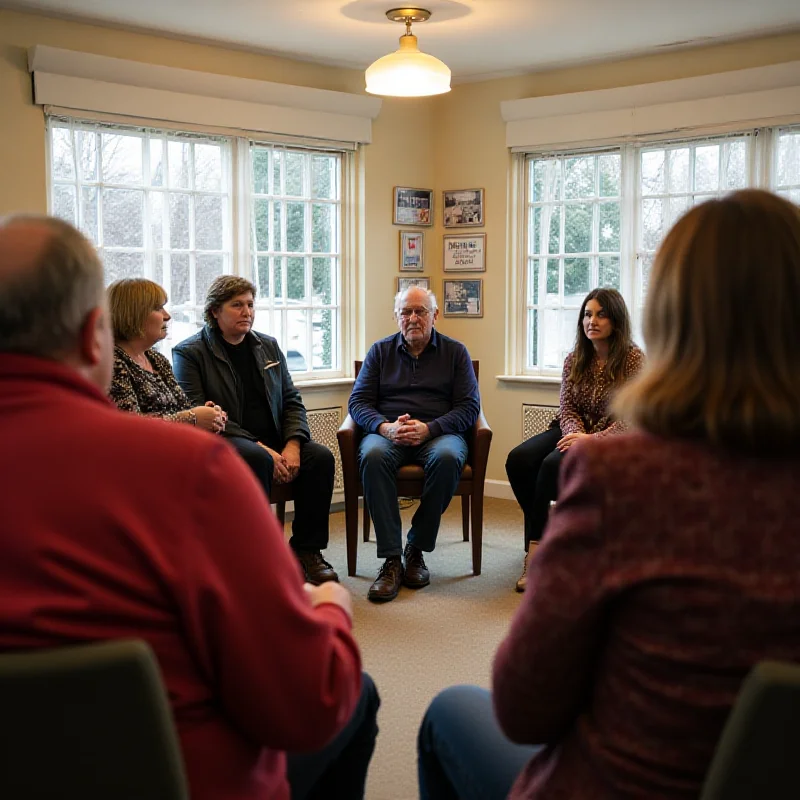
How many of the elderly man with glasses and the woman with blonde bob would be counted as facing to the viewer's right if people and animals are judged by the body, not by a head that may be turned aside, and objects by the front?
1

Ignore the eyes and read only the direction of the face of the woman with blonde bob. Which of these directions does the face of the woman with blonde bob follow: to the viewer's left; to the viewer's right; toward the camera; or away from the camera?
to the viewer's right

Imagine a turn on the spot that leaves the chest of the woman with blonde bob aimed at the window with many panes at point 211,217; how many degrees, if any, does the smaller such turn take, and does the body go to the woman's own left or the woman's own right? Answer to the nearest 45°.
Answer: approximately 90° to the woman's own left

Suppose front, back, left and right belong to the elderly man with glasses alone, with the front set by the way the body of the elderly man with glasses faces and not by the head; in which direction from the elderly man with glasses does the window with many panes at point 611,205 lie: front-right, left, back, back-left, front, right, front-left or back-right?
back-left

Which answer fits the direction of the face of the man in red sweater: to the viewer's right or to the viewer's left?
to the viewer's right

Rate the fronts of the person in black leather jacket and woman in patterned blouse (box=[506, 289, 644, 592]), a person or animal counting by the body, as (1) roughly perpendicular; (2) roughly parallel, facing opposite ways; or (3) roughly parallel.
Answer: roughly perpendicular

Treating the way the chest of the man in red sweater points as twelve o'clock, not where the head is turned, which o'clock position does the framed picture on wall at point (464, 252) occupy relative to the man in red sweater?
The framed picture on wall is roughly at 11 o'clock from the man in red sweater.

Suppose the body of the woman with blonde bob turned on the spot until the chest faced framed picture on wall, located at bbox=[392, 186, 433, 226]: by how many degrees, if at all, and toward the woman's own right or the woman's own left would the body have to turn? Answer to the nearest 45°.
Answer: approximately 45° to the woman's own left

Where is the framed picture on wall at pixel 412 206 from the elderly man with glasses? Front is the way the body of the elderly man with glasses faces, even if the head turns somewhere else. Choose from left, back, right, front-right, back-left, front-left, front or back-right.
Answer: back

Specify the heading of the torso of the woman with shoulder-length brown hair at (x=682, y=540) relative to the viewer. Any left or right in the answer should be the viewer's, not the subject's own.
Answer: facing away from the viewer and to the left of the viewer
